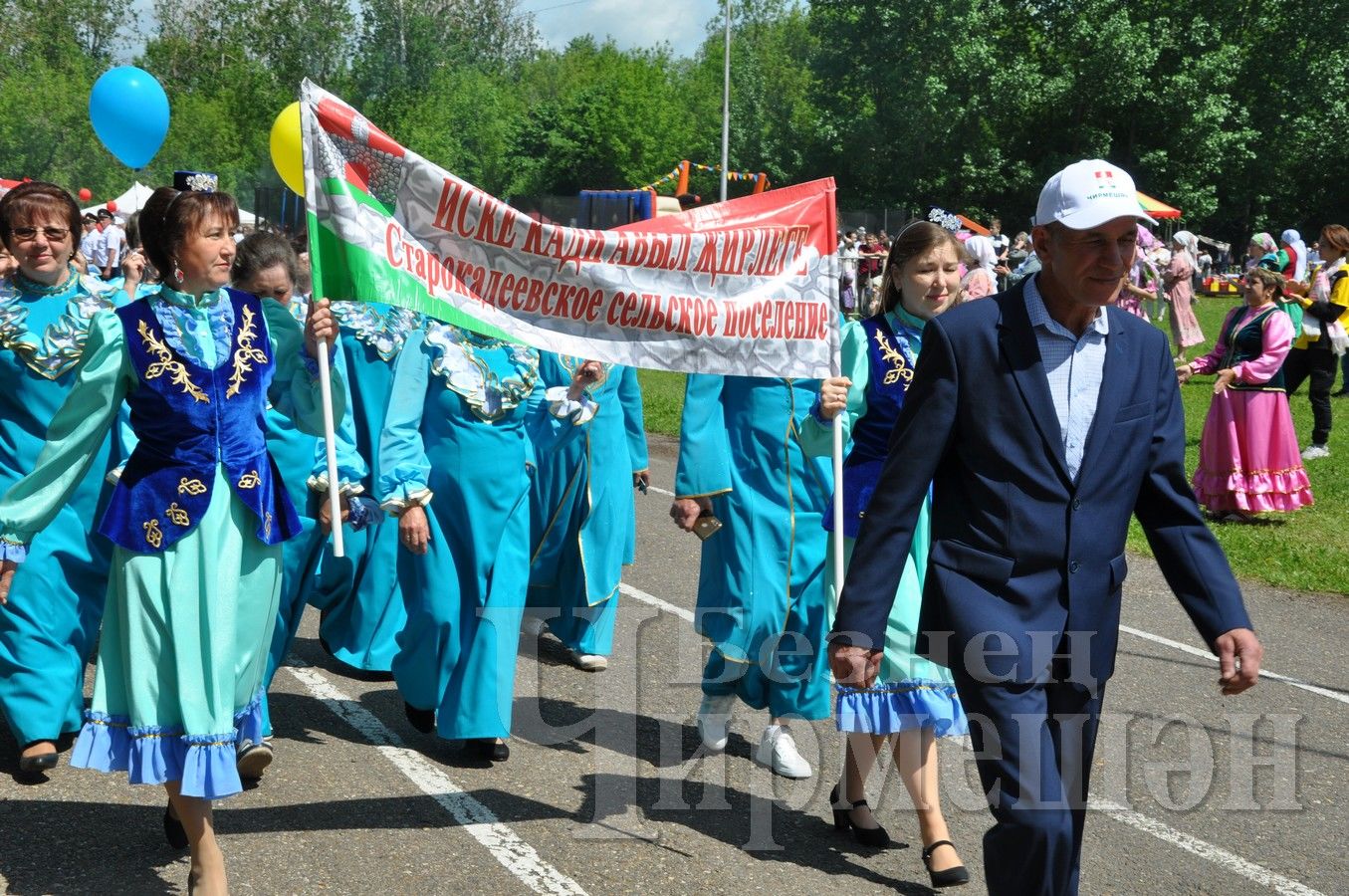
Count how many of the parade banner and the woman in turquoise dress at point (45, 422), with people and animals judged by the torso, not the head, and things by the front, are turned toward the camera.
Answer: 2

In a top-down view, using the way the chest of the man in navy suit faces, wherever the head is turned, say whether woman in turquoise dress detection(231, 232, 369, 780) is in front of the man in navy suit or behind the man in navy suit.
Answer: behind

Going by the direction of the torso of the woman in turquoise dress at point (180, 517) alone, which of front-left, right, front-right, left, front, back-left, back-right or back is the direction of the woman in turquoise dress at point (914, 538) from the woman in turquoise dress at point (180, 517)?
front-left

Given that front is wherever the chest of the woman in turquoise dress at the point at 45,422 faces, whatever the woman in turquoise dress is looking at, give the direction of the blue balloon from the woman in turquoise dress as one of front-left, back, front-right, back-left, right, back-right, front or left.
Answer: back

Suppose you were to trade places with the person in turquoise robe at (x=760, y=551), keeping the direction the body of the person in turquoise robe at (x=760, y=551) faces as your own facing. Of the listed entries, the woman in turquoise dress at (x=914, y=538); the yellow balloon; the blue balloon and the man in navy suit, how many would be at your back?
2

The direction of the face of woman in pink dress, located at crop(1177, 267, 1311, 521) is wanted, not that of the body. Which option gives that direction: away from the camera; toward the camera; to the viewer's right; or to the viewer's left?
to the viewer's left

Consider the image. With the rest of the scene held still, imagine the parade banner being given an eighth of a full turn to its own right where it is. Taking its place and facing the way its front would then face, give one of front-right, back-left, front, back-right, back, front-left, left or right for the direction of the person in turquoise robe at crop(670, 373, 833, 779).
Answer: back
